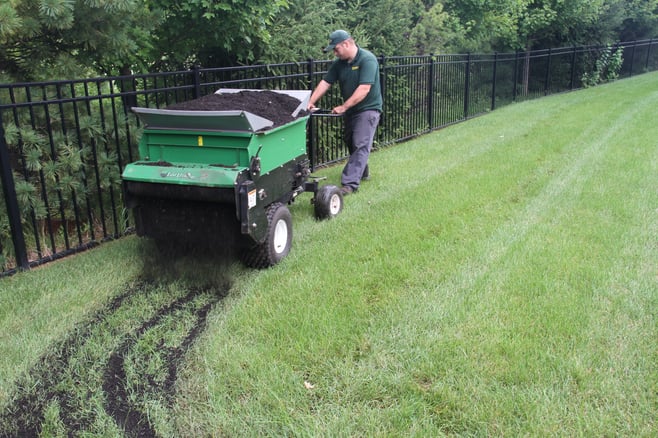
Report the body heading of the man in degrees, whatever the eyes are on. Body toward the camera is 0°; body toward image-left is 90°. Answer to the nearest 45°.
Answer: approximately 45°
